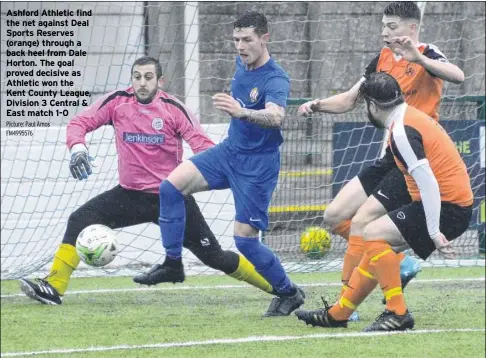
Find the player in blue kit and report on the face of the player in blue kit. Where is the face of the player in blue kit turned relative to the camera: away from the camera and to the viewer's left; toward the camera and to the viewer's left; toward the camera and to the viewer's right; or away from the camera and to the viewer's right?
toward the camera and to the viewer's left

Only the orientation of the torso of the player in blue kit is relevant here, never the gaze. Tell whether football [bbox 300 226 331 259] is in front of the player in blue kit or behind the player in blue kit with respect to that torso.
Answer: behind

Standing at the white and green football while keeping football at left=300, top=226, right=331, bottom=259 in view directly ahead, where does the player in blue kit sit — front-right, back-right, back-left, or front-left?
front-right

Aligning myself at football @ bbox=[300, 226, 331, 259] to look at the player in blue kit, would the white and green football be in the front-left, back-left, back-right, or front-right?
front-right
